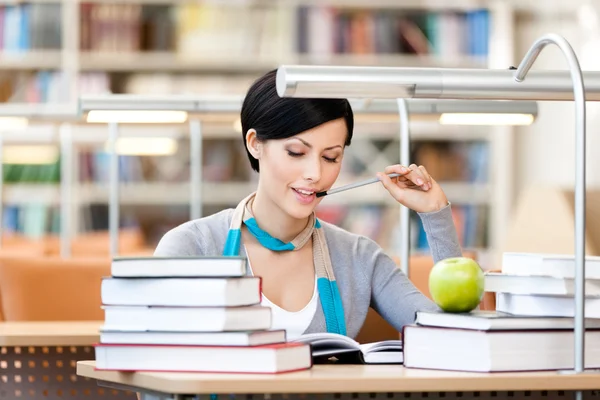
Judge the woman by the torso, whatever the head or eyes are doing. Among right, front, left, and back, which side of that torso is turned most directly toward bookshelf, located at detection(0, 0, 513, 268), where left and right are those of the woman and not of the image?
back

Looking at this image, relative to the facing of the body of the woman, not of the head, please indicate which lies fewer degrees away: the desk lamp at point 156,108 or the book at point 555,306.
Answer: the book

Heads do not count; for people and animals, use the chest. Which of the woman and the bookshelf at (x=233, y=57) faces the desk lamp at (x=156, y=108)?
the bookshelf

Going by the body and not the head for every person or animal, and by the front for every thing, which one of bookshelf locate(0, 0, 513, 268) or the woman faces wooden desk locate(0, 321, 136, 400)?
the bookshelf

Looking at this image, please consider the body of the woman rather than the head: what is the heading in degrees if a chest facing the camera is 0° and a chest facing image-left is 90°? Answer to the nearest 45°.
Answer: approximately 0°

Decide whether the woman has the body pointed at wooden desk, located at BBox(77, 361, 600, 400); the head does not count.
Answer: yes

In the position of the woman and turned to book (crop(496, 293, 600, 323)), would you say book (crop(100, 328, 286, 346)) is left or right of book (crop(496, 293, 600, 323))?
right

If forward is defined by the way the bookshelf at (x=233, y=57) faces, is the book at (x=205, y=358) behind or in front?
in front

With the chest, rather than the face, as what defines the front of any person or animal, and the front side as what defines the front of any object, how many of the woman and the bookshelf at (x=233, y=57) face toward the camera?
2

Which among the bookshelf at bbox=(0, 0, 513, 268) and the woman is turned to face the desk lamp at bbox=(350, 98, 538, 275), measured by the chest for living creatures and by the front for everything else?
the bookshelf

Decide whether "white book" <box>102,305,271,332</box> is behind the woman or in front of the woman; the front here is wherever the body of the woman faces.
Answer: in front

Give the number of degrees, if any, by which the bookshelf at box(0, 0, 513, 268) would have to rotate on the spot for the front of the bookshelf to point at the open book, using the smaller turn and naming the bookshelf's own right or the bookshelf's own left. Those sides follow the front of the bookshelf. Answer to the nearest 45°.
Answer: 0° — it already faces it
